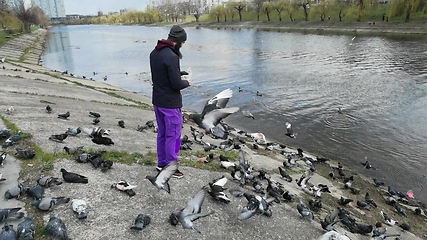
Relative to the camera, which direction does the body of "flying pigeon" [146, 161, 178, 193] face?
to the viewer's left

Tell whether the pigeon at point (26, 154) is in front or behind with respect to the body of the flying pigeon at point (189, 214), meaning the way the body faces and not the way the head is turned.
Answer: in front

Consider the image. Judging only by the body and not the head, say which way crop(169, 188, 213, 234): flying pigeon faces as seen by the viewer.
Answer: to the viewer's left

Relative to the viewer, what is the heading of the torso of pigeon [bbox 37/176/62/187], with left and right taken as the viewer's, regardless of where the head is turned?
facing to the left of the viewer

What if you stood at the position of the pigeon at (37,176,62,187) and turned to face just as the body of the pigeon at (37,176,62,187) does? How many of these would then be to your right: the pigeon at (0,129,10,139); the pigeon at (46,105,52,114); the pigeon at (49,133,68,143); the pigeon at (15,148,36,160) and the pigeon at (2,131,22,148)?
5

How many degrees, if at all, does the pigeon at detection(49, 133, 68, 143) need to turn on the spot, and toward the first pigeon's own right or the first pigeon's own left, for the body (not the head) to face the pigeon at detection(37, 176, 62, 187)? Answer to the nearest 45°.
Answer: approximately 90° to the first pigeon's own right
